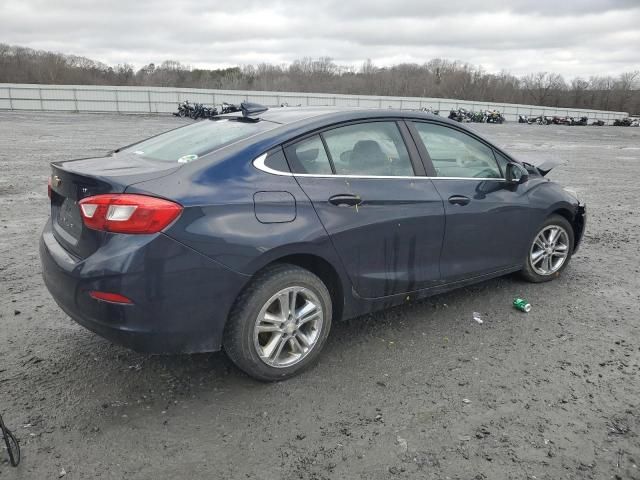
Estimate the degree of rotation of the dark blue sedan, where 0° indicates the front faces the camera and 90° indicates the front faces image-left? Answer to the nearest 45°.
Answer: approximately 225°

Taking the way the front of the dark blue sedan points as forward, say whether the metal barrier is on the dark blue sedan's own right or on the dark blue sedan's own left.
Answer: on the dark blue sedan's own left

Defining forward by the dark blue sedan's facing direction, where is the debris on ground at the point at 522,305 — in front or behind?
in front

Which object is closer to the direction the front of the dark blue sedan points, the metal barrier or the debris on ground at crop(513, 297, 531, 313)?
the debris on ground
